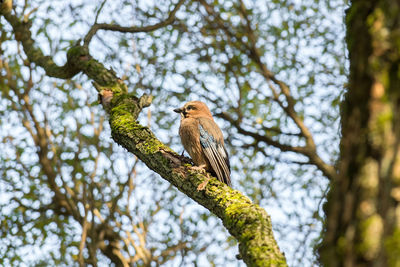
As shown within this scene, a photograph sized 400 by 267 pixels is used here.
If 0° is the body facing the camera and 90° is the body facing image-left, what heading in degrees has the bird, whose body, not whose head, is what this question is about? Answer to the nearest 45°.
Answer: approximately 90°
